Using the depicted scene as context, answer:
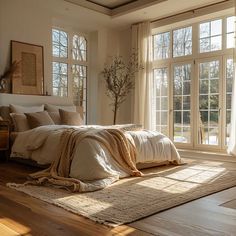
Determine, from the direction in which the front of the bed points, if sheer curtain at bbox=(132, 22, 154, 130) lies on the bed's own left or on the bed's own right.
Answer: on the bed's own left

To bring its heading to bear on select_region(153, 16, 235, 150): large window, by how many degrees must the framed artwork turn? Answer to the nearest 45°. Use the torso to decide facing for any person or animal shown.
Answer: approximately 45° to its left

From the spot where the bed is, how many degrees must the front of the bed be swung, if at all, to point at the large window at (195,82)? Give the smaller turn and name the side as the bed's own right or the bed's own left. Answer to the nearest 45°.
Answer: approximately 90° to the bed's own left

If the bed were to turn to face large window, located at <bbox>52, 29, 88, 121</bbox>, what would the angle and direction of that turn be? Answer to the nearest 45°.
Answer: approximately 135° to its left

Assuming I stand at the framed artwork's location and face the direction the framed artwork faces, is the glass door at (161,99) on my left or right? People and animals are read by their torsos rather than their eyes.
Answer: on my left

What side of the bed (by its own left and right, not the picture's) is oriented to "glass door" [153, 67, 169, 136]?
left

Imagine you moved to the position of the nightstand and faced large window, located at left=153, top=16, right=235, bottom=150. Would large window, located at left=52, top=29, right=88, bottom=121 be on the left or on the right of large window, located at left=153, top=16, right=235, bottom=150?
left

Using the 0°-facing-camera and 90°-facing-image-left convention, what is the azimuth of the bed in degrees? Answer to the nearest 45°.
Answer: approximately 315°

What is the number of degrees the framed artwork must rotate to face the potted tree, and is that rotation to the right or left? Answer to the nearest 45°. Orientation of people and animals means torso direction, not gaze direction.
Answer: approximately 45° to its left
